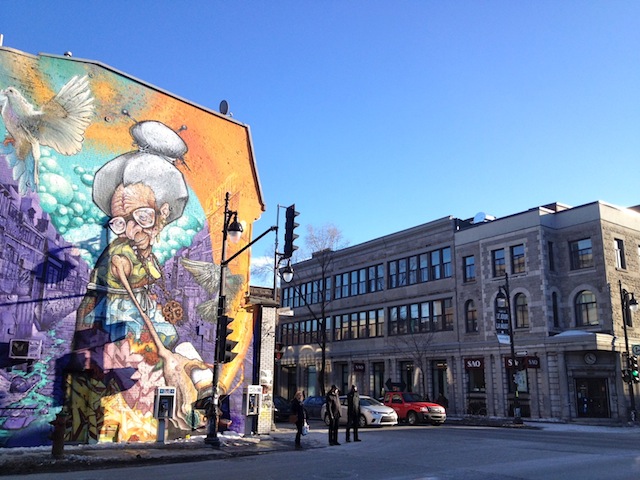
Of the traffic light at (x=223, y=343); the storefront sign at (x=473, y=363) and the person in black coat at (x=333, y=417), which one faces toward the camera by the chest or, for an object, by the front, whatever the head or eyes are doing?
the storefront sign

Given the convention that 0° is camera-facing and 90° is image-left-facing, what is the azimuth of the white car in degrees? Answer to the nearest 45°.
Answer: approximately 315°

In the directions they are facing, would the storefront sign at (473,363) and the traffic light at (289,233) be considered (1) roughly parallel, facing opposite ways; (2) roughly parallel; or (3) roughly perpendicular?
roughly perpendicular

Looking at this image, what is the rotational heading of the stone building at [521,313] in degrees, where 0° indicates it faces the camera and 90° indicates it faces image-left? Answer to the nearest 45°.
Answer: approximately 45°

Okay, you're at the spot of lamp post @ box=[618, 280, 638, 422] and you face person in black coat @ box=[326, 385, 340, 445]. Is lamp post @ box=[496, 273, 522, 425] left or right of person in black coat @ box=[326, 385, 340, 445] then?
right

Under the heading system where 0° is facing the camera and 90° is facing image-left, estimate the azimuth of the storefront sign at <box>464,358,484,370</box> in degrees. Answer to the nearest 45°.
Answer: approximately 0°
